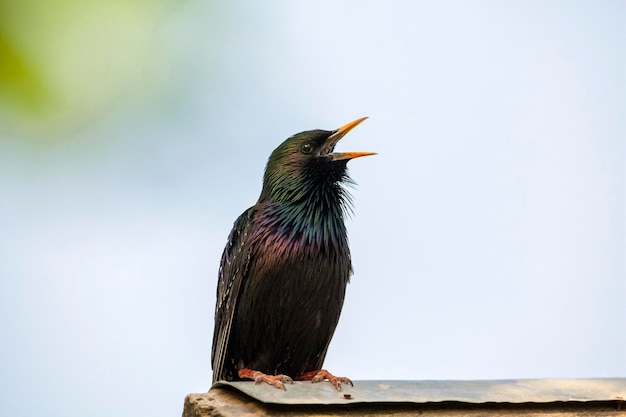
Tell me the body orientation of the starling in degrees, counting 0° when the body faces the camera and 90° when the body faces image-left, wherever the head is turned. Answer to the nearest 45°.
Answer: approximately 315°
